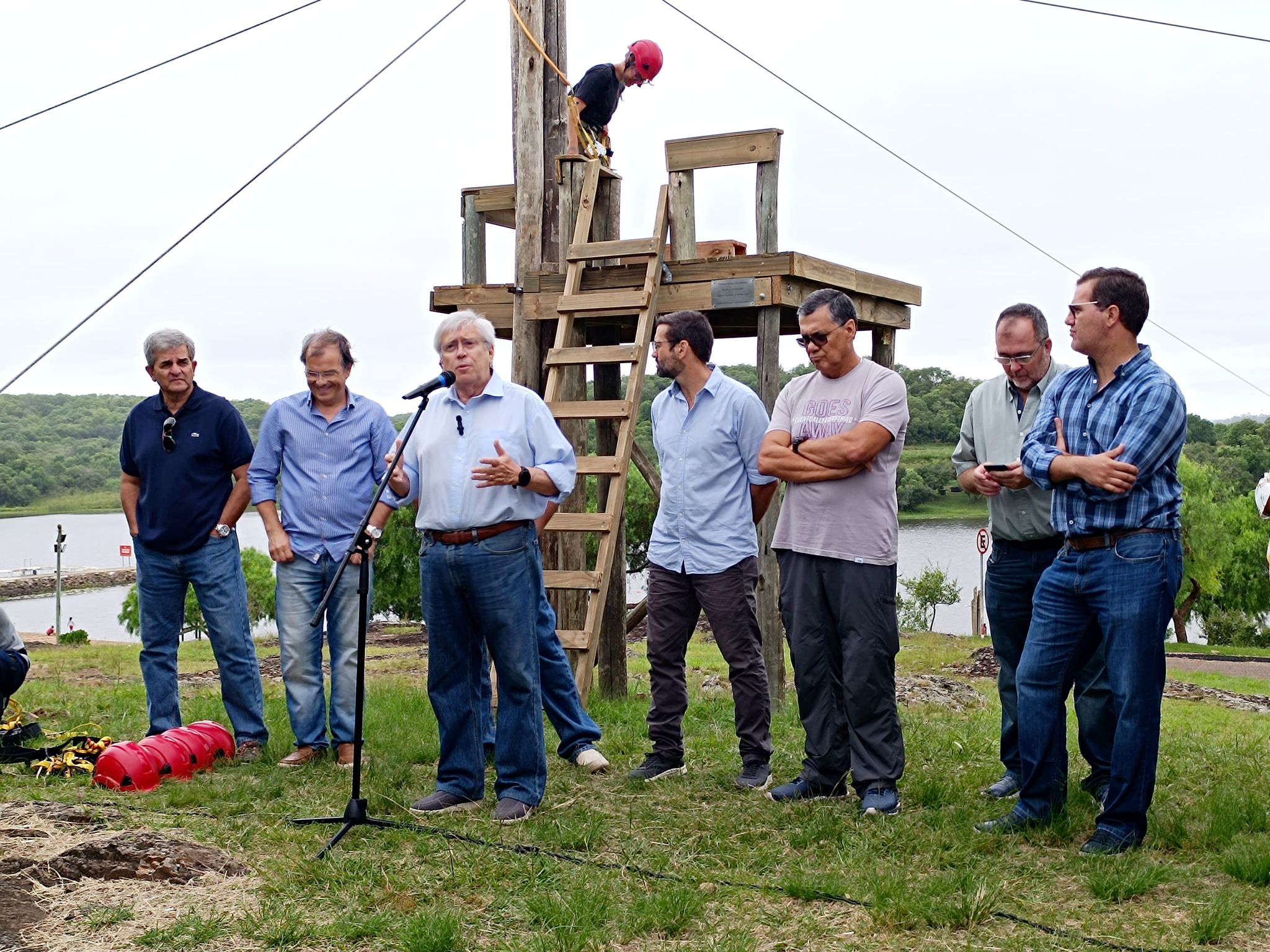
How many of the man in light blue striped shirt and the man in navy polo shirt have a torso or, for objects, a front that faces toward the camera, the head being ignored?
2

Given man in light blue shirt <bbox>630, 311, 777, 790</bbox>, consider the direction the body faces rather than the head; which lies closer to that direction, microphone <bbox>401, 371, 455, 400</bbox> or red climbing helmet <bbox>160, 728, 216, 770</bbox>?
the microphone

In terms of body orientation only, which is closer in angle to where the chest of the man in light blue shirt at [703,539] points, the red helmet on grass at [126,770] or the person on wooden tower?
the red helmet on grass

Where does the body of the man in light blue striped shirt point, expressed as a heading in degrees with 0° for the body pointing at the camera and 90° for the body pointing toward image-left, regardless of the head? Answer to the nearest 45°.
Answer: approximately 0°

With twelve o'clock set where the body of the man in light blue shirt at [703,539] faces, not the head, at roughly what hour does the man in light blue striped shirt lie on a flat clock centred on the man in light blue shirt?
The man in light blue striped shirt is roughly at 2 o'clock from the man in light blue shirt.

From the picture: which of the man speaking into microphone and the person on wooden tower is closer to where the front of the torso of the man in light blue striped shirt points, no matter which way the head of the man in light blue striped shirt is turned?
the man speaking into microphone

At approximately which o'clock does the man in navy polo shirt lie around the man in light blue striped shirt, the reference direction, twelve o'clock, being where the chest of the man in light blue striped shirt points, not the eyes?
The man in navy polo shirt is roughly at 4 o'clock from the man in light blue striped shirt.

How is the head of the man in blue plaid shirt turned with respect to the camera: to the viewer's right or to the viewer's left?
to the viewer's left

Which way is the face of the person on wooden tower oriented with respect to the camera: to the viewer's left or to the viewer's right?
to the viewer's right
